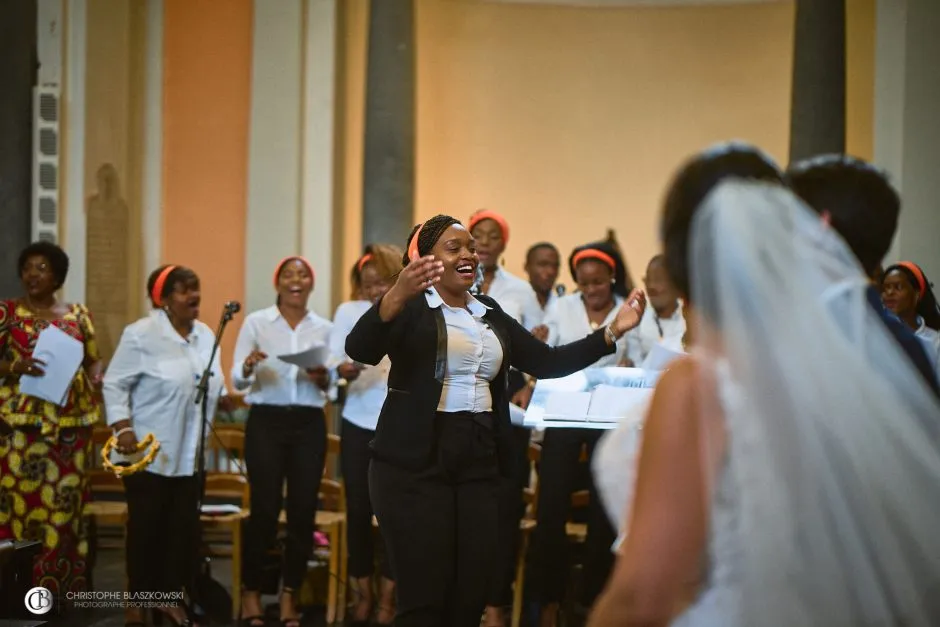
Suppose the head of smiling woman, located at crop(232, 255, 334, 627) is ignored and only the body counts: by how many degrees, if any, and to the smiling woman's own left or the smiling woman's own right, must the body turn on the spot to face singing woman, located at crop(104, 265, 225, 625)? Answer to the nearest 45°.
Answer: approximately 90° to the smiling woman's own right

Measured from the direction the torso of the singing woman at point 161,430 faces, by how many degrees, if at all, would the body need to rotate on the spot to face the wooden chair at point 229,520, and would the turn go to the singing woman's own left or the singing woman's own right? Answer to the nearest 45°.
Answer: approximately 135° to the singing woman's own left

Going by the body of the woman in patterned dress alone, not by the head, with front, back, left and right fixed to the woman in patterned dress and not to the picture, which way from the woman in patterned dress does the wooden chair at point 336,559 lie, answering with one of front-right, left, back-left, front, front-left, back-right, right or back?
left

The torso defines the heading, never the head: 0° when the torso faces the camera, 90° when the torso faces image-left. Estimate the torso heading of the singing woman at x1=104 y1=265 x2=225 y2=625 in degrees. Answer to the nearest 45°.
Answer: approximately 315°

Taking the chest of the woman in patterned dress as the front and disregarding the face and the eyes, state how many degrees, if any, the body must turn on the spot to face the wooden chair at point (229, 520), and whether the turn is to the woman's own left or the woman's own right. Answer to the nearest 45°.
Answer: approximately 135° to the woman's own left

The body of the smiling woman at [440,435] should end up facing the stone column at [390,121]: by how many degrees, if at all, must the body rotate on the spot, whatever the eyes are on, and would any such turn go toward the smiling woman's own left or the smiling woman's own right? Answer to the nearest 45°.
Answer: approximately 135° to the smiling woman's own left

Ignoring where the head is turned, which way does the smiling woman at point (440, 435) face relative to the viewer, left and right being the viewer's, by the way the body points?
facing the viewer and to the right of the viewer

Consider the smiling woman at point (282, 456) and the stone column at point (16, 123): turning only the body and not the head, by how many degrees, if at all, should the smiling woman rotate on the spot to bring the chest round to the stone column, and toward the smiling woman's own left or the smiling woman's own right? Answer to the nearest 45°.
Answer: approximately 135° to the smiling woman's own right

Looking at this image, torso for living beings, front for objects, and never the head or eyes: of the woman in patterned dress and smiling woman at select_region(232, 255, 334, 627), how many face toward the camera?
2

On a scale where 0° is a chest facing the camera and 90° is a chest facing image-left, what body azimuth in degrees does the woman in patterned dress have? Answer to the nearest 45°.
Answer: approximately 0°
